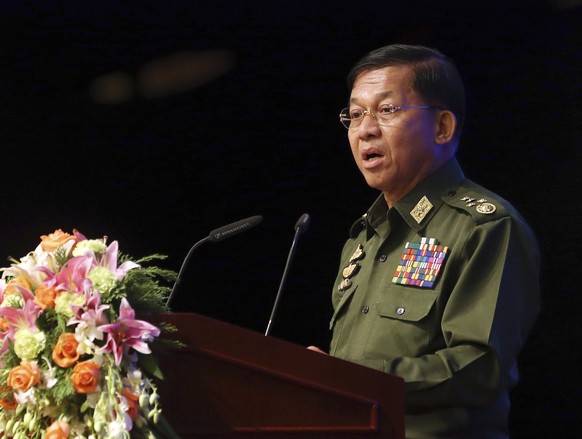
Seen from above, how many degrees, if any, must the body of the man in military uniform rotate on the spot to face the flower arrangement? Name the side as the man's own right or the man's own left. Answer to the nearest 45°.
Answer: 0° — they already face it

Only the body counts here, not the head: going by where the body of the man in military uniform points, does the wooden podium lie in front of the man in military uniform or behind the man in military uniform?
in front

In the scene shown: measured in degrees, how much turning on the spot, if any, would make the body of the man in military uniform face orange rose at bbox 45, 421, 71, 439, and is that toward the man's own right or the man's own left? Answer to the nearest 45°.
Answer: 0° — they already face it

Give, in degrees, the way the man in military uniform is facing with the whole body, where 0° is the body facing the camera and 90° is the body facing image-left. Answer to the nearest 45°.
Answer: approximately 45°
